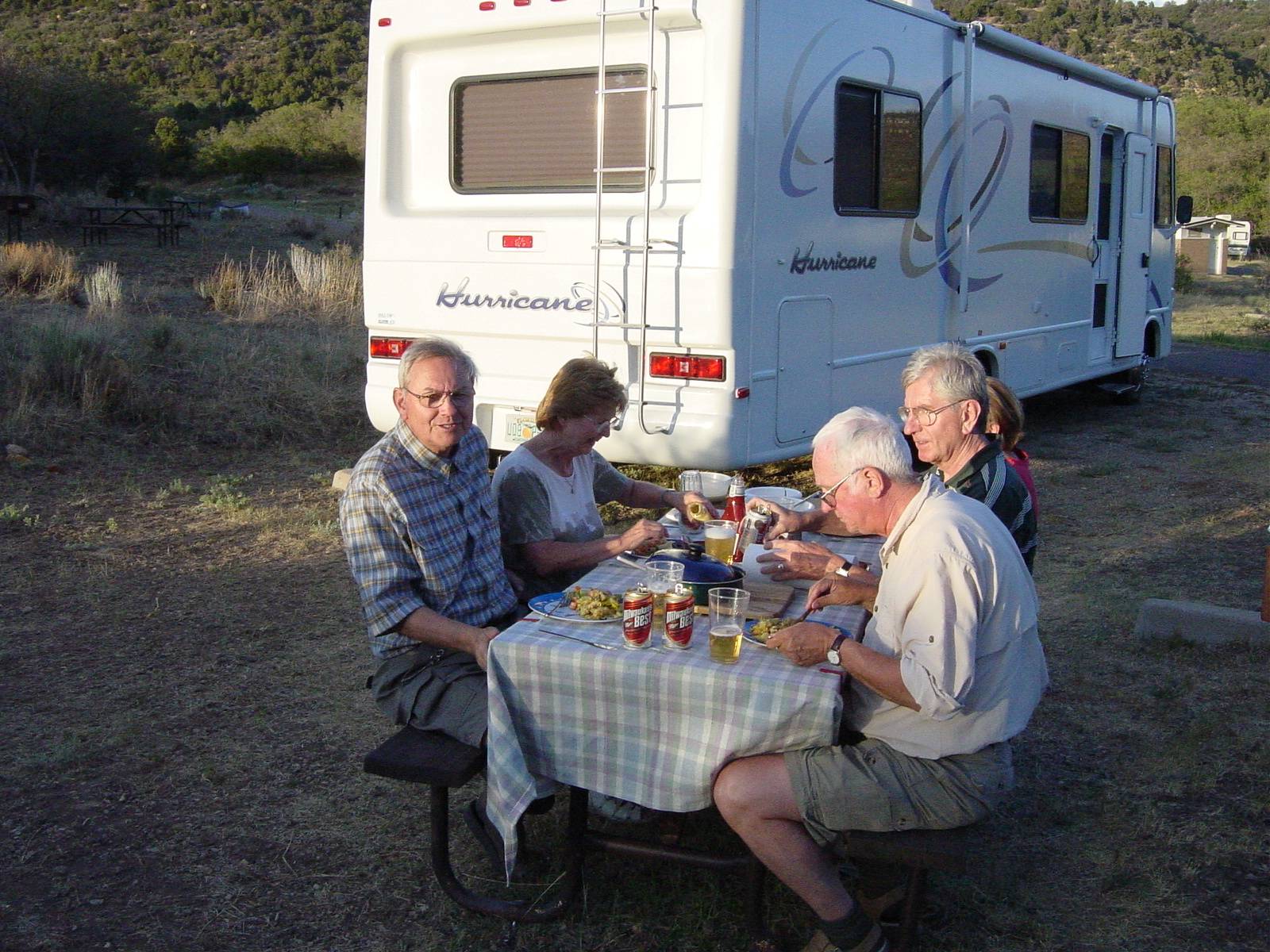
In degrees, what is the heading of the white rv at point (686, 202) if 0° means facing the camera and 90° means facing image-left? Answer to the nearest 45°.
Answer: approximately 225°

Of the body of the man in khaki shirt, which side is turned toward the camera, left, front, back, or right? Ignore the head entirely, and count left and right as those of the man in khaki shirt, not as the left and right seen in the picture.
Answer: left

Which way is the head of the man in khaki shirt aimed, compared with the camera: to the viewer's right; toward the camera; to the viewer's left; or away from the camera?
to the viewer's left

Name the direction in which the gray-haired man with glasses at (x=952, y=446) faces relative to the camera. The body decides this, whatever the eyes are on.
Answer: to the viewer's left

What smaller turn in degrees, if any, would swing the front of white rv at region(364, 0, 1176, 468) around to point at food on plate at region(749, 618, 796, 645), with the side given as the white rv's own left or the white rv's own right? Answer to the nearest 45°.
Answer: approximately 135° to the white rv's own right

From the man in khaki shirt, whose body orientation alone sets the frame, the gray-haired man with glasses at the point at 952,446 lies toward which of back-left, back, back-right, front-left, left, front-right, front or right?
right

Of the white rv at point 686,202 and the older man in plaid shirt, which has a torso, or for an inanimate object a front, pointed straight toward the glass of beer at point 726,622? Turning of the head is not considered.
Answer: the older man in plaid shirt

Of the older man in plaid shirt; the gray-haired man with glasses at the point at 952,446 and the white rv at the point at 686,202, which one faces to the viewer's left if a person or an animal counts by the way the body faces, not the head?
the gray-haired man with glasses

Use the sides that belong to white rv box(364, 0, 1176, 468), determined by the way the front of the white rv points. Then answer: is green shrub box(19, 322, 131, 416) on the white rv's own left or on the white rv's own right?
on the white rv's own left

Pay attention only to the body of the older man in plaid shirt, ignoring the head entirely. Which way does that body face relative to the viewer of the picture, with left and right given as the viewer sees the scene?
facing the viewer and to the right of the viewer

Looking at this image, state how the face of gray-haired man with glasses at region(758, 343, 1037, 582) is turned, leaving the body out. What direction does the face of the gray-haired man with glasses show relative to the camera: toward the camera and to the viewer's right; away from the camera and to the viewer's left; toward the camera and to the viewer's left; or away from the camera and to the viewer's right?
toward the camera and to the viewer's left
